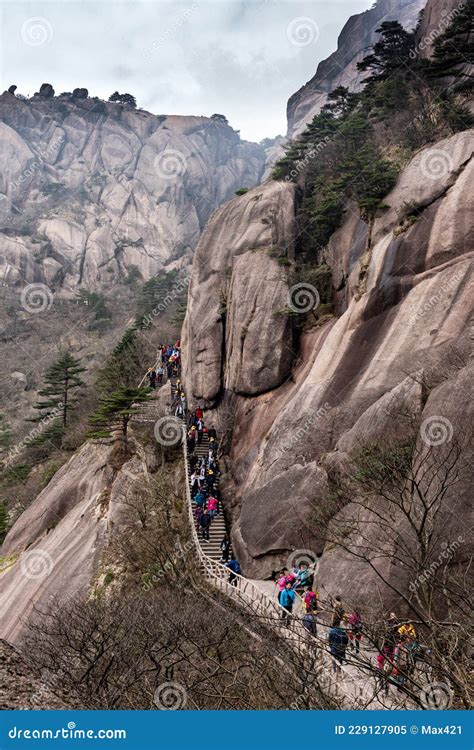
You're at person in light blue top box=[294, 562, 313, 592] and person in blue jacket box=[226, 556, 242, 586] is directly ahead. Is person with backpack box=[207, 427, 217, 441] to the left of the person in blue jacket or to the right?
right

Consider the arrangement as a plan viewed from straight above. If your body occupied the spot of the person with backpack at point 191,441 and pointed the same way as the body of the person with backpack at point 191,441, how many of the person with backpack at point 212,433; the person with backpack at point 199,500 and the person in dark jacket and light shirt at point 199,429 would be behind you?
1

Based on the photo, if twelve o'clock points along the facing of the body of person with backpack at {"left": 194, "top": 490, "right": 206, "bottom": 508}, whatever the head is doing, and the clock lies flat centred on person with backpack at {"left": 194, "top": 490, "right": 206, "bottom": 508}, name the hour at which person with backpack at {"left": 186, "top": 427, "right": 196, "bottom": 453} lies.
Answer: person with backpack at {"left": 186, "top": 427, "right": 196, "bottom": 453} is roughly at 12 o'clock from person with backpack at {"left": 194, "top": 490, "right": 206, "bottom": 508}.

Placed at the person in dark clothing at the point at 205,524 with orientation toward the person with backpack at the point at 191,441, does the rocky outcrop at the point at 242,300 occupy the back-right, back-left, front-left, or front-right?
front-right

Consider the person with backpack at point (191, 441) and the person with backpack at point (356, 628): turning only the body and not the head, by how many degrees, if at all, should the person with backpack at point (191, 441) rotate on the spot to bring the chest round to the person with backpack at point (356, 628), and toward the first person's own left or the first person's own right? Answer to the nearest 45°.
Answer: approximately 180°

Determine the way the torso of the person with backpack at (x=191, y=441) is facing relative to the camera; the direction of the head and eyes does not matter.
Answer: away from the camera

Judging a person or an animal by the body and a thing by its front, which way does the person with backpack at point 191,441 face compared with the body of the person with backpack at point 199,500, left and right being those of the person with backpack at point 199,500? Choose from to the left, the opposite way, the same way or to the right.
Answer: the same way

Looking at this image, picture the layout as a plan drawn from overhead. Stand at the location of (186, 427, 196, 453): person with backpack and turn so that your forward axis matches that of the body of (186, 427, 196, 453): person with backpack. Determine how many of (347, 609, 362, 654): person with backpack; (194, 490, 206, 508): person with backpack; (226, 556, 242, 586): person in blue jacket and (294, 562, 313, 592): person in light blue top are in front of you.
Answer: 0

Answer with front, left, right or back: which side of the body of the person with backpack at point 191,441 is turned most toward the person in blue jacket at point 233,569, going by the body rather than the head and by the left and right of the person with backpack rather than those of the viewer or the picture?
back

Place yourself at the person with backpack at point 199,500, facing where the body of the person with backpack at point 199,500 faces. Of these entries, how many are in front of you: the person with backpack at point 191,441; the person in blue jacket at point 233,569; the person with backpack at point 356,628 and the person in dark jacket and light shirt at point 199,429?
2

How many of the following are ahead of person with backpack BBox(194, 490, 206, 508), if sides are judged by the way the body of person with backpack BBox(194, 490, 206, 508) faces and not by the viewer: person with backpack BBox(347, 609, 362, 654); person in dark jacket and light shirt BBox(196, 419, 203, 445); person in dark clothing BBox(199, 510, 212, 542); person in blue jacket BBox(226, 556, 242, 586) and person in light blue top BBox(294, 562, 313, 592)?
1

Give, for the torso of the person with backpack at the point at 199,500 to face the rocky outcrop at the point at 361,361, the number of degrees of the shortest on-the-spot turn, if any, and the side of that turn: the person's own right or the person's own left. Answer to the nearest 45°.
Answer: approximately 90° to the person's own right

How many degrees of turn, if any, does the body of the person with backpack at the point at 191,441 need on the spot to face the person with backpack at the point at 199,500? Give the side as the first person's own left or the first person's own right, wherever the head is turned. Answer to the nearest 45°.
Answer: approximately 180°

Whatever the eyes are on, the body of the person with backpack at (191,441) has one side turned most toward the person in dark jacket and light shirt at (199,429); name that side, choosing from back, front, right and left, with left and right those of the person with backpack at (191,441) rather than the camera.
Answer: front

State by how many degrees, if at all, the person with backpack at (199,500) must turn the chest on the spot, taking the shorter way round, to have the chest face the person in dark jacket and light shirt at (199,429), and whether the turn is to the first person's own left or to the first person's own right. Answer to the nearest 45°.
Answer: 0° — they already face them

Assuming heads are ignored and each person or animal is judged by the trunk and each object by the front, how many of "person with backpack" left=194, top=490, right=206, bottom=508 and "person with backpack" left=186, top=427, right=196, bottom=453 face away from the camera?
2

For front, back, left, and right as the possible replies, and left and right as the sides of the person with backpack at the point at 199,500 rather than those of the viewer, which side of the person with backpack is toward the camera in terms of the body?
back

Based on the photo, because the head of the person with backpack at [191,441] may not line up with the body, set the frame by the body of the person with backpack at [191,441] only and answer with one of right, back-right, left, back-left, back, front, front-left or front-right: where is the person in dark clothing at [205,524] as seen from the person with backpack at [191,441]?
back
